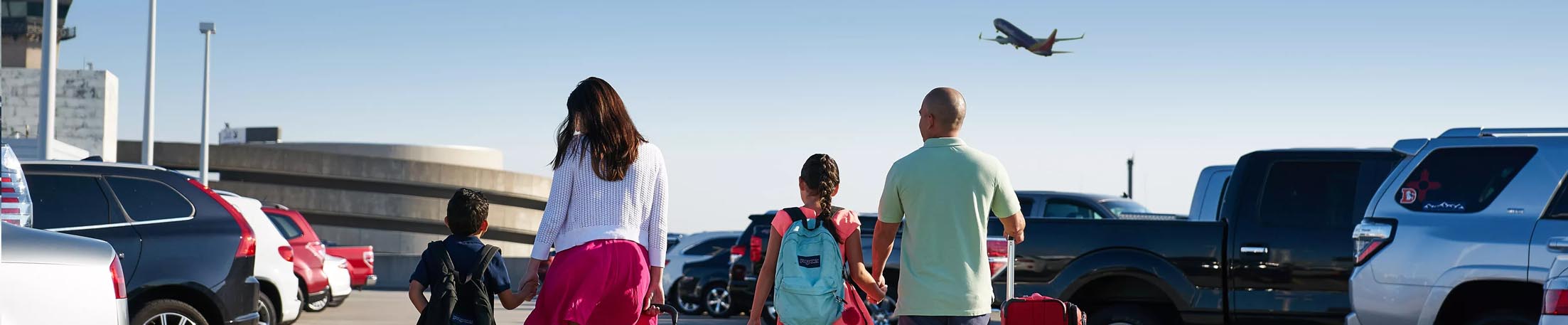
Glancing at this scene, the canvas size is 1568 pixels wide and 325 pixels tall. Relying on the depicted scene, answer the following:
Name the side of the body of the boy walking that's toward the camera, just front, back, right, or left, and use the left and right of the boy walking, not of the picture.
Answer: back

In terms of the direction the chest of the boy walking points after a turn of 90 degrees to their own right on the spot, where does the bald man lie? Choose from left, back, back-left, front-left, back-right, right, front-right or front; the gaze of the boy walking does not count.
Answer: front-right

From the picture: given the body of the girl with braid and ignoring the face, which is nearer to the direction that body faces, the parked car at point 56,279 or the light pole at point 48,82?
the light pole

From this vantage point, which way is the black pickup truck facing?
to the viewer's right

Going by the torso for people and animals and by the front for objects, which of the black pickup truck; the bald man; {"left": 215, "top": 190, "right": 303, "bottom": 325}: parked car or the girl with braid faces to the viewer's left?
the parked car

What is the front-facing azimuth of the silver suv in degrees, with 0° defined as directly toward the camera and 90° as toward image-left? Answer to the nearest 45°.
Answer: approximately 270°

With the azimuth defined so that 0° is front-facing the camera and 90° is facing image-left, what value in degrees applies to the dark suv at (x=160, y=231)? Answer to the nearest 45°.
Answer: approximately 90°

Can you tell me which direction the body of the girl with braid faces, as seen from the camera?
away from the camera

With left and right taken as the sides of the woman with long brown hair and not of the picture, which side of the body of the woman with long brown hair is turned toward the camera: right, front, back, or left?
back

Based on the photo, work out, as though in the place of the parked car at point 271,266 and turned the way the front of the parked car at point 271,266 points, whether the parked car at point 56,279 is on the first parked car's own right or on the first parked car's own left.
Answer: on the first parked car's own left

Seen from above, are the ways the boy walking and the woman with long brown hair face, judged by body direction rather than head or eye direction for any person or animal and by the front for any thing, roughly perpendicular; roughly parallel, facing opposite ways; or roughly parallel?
roughly parallel
